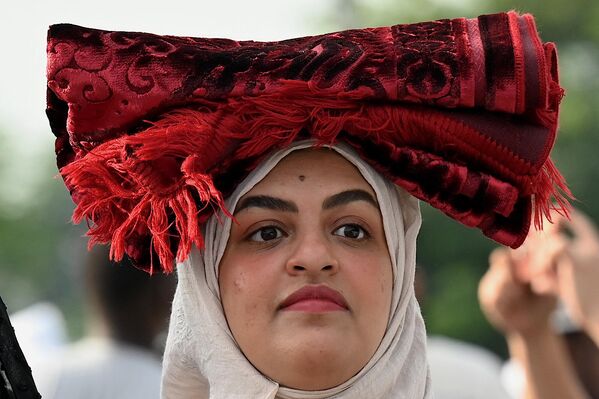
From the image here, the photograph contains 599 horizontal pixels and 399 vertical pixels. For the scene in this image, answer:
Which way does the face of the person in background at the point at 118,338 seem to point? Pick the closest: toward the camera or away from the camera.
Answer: away from the camera

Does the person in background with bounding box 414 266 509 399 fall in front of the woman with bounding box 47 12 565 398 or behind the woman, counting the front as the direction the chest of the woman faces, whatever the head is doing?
behind

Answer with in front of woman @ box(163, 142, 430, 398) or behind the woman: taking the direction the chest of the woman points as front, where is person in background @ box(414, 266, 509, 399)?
behind

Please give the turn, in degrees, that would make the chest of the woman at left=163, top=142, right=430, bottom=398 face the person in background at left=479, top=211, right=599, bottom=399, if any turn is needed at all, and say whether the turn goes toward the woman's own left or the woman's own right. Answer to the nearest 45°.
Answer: approximately 135° to the woman's own left

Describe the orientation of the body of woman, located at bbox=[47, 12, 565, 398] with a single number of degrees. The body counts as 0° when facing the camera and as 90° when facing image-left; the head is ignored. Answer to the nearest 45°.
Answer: approximately 0°

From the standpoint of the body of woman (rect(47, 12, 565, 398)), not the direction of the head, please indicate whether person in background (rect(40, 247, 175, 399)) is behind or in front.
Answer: behind

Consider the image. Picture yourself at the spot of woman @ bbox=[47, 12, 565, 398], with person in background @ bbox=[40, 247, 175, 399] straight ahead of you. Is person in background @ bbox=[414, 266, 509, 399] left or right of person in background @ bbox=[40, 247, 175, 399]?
right
